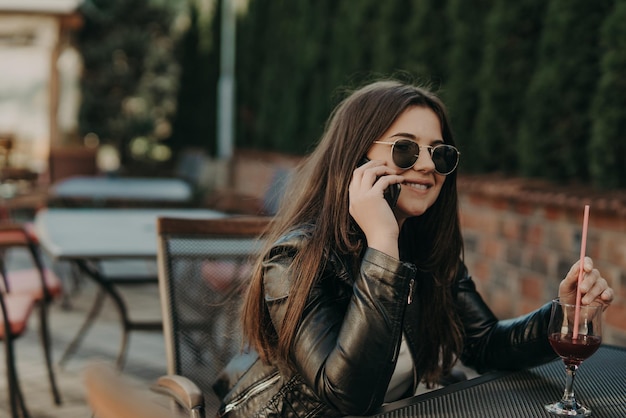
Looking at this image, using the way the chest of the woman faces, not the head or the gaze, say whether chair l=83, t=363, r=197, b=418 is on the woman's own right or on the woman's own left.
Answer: on the woman's own right

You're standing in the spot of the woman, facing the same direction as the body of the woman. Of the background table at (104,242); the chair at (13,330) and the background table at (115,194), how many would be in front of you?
0

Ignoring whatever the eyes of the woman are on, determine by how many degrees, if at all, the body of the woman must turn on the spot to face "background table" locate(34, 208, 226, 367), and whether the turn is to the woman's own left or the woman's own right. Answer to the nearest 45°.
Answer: approximately 180°

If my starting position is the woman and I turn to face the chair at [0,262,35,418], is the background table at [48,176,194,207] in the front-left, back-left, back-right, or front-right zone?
front-right

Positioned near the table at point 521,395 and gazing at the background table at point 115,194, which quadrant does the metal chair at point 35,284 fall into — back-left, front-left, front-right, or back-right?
front-left

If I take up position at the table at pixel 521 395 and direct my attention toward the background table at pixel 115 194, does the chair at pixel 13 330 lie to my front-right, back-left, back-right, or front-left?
front-left

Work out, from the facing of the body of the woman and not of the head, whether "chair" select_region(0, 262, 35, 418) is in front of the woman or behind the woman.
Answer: behind

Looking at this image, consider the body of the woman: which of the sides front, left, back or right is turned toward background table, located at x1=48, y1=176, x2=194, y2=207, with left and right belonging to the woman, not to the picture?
back

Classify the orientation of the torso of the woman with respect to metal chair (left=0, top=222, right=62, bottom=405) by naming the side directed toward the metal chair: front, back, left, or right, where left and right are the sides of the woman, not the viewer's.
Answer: back
